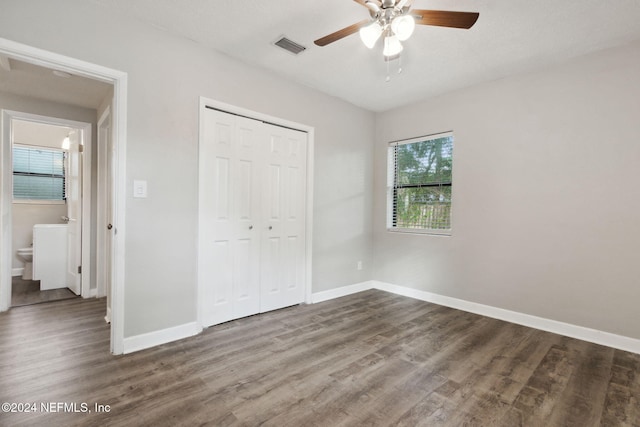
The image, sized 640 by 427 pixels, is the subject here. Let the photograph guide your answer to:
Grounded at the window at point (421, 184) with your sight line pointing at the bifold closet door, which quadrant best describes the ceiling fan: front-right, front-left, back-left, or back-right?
front-left

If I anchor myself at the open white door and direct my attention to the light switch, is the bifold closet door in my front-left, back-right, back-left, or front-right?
front-left

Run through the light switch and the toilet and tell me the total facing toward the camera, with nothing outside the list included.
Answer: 1

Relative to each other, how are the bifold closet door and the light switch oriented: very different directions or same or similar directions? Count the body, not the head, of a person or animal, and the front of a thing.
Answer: same or similar directions

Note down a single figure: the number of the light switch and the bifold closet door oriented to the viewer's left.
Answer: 0

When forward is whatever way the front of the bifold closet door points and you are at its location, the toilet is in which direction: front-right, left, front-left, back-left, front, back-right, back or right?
back

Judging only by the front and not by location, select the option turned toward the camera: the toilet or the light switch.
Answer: the light switch

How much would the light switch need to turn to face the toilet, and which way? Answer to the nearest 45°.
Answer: approximately 135° to its right

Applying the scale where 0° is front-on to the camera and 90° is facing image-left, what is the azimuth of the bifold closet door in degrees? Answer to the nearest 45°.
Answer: approximately 315°

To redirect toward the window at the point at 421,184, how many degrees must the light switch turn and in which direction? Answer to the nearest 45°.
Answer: approximately 90° to its left

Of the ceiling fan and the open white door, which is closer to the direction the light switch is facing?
the ceiling fan

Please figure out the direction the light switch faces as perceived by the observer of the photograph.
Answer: facing the viewer
